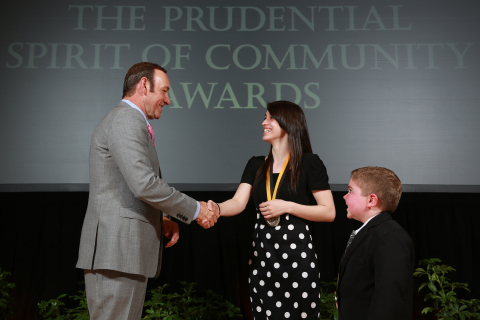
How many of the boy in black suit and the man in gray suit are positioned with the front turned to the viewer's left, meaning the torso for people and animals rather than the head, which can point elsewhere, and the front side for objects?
1

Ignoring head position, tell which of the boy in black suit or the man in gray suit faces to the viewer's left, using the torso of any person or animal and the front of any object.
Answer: the boy in black suit

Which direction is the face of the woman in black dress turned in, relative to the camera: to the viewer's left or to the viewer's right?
to the viewer's left

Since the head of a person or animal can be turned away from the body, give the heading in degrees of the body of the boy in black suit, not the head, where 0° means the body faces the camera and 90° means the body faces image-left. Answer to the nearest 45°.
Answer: approximately 90°

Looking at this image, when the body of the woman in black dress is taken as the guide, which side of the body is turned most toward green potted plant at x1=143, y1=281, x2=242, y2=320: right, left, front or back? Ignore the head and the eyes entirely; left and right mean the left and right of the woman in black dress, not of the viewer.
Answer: right

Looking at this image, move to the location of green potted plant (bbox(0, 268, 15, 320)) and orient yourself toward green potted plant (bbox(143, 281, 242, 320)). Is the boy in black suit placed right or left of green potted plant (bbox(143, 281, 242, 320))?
right

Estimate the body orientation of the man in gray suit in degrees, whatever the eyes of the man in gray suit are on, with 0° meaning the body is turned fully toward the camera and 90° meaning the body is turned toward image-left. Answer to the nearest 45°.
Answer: approximately 270°

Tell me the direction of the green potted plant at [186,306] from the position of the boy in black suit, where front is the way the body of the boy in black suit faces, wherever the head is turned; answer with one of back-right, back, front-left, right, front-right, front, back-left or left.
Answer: front-right

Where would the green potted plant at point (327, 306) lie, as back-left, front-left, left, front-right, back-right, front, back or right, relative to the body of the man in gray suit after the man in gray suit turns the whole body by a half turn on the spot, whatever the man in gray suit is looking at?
back-right

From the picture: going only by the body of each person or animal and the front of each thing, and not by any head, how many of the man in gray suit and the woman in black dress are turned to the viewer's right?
1

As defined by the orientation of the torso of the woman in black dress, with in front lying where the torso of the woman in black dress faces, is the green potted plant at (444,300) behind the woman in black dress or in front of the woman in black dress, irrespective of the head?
behind

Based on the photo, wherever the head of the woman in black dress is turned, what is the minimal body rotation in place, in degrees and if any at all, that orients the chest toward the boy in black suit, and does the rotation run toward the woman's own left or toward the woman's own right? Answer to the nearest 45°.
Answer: approximately 90° to the woman's own left

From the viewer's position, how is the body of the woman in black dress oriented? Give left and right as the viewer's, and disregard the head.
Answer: facing the viewer and to the left of the viewer

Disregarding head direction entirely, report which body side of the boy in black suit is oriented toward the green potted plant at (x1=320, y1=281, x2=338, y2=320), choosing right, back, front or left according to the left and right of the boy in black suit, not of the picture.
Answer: right
